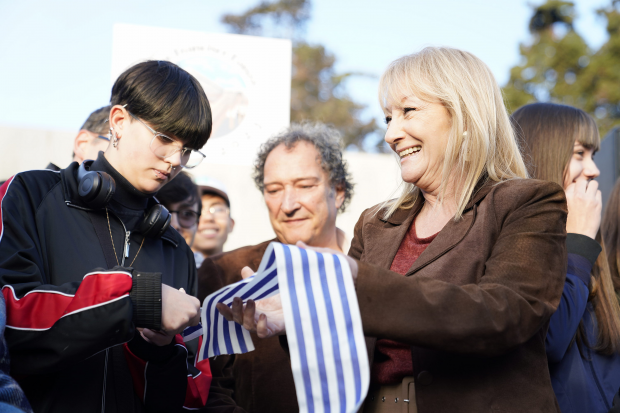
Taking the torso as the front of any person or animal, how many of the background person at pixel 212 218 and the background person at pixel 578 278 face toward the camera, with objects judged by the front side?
1

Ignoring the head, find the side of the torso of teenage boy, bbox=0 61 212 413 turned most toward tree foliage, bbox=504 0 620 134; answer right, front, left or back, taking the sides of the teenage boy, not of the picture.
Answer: left

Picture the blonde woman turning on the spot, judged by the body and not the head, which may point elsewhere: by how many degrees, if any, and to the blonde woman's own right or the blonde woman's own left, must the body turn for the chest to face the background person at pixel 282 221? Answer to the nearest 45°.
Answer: approximately 90° to the blonde woman's own right

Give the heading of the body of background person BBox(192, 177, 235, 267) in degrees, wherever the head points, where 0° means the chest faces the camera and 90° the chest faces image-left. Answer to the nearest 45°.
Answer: approximately 0°

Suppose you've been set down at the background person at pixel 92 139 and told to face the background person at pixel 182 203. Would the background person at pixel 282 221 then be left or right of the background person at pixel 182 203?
right
